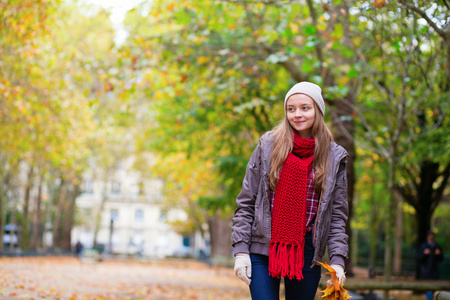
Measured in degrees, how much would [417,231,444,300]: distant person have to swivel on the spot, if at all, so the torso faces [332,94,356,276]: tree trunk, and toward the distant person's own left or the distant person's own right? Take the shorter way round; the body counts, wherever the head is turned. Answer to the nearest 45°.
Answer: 0° — they already face it

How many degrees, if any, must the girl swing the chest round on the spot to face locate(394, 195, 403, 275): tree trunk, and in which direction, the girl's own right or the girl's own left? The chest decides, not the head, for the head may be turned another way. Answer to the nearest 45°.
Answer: approximately 180°

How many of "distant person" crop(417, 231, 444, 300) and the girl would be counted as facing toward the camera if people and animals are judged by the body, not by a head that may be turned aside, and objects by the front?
2

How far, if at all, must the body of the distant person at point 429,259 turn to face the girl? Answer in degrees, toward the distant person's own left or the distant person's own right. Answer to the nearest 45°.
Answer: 0° — they already face them

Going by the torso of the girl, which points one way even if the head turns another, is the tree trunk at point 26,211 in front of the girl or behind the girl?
behind
